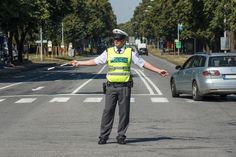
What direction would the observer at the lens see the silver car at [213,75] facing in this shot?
facing away from the viewer and to the left of the viewer

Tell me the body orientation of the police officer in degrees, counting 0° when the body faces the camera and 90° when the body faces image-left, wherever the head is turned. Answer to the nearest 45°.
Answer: approximately 0°

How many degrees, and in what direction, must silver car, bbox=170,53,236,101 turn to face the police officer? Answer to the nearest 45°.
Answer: approximately 135° to its left

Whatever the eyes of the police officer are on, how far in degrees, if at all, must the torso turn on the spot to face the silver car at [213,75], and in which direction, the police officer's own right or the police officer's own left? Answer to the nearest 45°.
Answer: approximately 180°

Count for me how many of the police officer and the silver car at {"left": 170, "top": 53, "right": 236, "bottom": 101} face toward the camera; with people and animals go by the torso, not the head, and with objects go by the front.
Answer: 1
